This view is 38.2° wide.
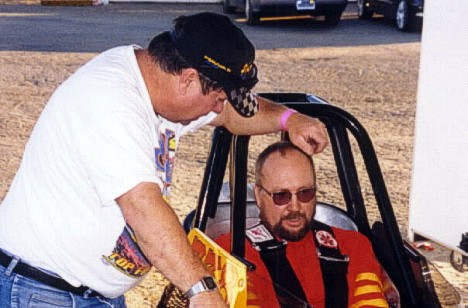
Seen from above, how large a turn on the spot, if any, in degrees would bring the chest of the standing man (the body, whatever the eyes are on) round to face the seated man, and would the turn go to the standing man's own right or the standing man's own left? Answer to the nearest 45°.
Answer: approximately 45° to the standing man's own left

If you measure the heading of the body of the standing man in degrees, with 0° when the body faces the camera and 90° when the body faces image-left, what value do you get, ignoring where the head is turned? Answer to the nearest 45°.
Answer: approximately 270°
